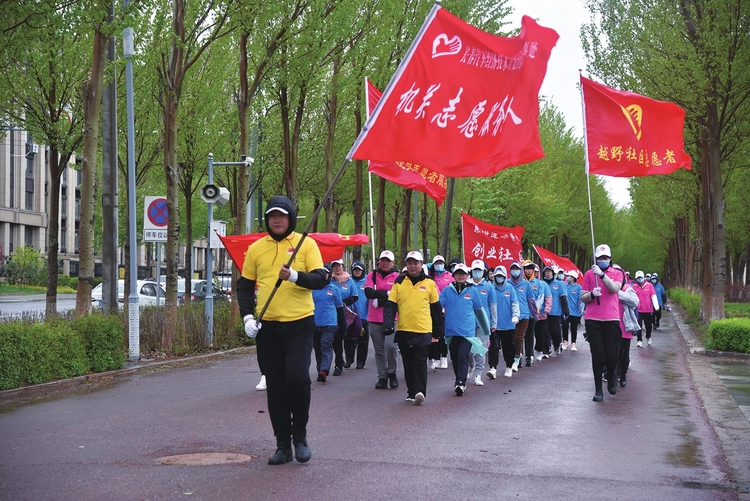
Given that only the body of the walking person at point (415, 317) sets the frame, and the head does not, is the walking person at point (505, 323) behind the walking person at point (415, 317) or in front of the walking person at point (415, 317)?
behind

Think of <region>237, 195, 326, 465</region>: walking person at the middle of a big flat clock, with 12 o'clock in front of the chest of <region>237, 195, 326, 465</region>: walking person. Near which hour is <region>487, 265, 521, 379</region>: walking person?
<region>487, 265, 521, 379</region>: walking person is roughly at 7 o'clock from <region>237, 195, 326, 465</region>: walking person.

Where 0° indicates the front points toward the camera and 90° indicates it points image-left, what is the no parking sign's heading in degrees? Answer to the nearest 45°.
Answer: approximately 0°

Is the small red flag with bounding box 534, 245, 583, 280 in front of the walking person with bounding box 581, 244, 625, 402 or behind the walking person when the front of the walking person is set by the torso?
behind

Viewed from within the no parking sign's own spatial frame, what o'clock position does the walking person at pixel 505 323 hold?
The walking person is roughly at 10 o'clock from the no parking sign.

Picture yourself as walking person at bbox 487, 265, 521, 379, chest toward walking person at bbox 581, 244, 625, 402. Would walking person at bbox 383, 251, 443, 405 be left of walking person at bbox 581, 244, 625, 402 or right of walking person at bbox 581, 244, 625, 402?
right

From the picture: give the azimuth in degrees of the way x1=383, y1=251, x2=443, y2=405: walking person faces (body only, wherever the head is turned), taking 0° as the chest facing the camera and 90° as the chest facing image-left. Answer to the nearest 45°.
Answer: approximately 0°
